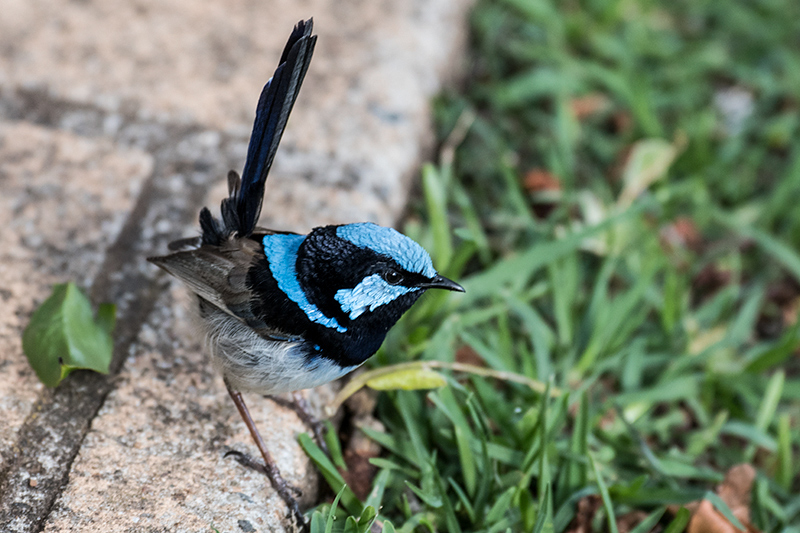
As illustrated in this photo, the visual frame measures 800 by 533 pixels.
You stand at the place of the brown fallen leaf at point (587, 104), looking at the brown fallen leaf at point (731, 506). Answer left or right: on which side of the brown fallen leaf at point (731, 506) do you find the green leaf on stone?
right

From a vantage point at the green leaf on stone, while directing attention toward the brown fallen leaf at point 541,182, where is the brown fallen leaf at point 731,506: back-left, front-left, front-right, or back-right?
front-right

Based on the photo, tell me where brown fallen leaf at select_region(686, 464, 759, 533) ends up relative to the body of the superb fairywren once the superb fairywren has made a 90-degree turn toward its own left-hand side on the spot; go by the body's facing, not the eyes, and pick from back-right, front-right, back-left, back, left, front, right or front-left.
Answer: right

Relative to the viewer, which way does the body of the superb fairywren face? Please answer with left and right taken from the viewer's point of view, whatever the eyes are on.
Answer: facing to the right of the viewer

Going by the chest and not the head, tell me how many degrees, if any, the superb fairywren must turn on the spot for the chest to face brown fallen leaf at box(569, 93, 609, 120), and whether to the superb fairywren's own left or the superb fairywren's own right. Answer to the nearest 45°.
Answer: approximately 45° to the superb fairywren's own left

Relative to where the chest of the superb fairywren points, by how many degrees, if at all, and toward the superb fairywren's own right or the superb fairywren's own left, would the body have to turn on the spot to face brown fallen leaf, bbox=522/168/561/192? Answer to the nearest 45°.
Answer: approximately 45° to the superb fairywren's own left
